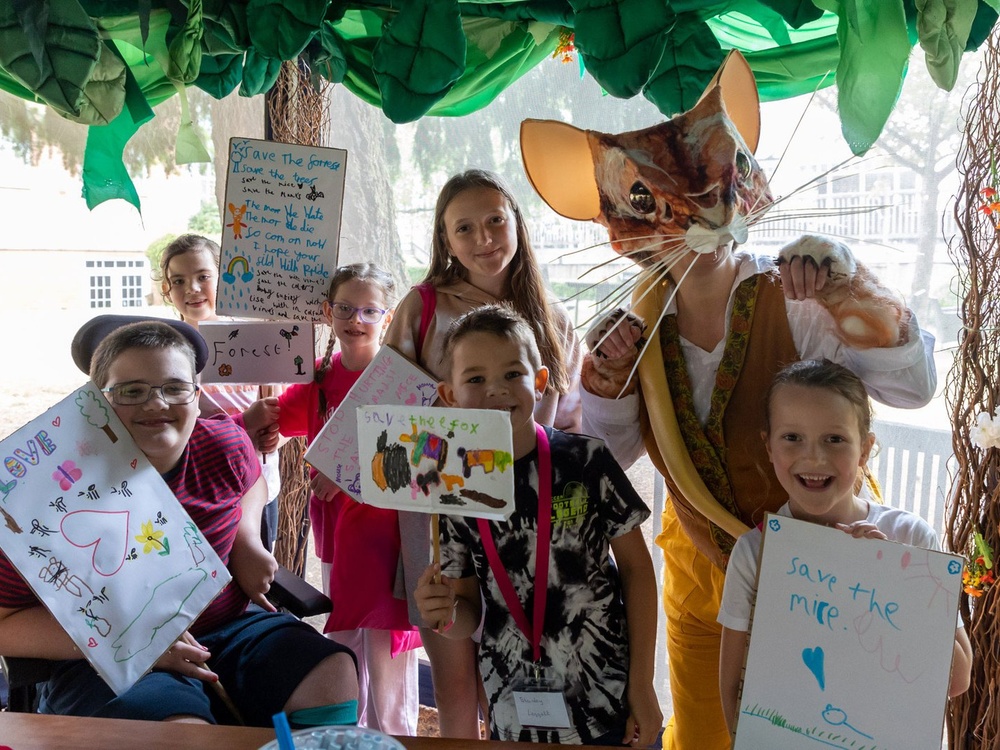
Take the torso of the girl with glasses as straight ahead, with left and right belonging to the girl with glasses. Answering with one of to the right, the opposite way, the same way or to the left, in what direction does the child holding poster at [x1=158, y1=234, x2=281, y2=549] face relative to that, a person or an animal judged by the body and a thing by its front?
the same way

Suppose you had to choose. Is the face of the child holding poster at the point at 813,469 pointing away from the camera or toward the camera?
toward the camera

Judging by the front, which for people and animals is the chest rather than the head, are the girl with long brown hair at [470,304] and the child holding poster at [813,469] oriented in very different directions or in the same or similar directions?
same or similar directions

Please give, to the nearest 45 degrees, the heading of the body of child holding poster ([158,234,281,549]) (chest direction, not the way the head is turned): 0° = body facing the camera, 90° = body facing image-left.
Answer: approximately 0°

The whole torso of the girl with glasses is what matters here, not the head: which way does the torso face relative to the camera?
toward the camera

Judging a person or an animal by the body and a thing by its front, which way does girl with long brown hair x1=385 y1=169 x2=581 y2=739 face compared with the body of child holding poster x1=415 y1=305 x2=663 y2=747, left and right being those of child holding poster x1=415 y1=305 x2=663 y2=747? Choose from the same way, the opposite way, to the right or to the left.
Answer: the same way

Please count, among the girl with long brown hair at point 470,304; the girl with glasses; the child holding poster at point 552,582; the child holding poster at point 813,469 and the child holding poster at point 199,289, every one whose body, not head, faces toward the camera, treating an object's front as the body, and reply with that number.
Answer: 5

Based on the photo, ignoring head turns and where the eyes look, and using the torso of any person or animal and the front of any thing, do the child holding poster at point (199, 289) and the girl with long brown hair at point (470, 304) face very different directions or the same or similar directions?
same or similar directions

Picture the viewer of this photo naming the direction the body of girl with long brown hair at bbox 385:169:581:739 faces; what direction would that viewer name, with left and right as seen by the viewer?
facing the viewer

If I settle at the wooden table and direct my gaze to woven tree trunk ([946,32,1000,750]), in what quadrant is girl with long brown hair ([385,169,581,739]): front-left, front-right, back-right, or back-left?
front-left

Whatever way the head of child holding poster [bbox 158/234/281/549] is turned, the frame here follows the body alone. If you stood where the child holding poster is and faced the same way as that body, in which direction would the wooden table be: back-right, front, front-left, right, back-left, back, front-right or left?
front

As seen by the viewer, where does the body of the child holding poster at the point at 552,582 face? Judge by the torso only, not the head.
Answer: toward the camera

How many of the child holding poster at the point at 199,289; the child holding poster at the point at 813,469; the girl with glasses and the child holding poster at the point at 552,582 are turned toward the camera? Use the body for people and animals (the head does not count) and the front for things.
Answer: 4

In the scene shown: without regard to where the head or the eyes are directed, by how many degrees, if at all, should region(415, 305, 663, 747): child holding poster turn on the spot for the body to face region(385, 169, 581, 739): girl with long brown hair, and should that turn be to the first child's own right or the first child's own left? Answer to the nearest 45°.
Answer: approximately 180°

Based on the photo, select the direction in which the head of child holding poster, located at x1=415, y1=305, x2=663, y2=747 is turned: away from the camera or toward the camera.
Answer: toward the camera

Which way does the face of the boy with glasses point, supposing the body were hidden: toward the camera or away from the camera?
toward the camera

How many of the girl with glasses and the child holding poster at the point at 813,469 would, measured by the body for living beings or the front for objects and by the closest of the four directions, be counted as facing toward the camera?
2
